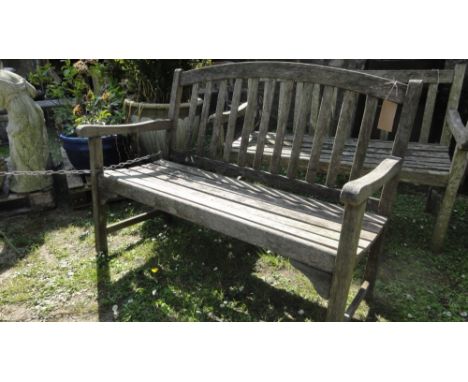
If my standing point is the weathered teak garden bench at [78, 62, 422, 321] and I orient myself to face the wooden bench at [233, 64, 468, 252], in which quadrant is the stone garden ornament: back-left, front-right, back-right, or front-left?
back-left

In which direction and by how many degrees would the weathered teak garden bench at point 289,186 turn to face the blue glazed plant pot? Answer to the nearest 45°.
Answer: approximately 90° to its right

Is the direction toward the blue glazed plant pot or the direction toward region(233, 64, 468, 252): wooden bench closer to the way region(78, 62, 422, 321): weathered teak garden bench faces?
the blue glazed plant pot

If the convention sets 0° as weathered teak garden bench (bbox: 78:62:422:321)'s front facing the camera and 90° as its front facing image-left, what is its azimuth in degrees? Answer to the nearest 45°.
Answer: approximately 45°

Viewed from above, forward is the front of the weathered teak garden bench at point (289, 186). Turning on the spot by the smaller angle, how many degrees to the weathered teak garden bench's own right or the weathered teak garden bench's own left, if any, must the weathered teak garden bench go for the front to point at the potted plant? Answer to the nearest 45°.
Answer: approximately 90° to the weathered teak garden bench's own right

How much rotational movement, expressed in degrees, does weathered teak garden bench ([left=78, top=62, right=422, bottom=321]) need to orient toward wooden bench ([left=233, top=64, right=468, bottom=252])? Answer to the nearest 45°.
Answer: approximately 180°
